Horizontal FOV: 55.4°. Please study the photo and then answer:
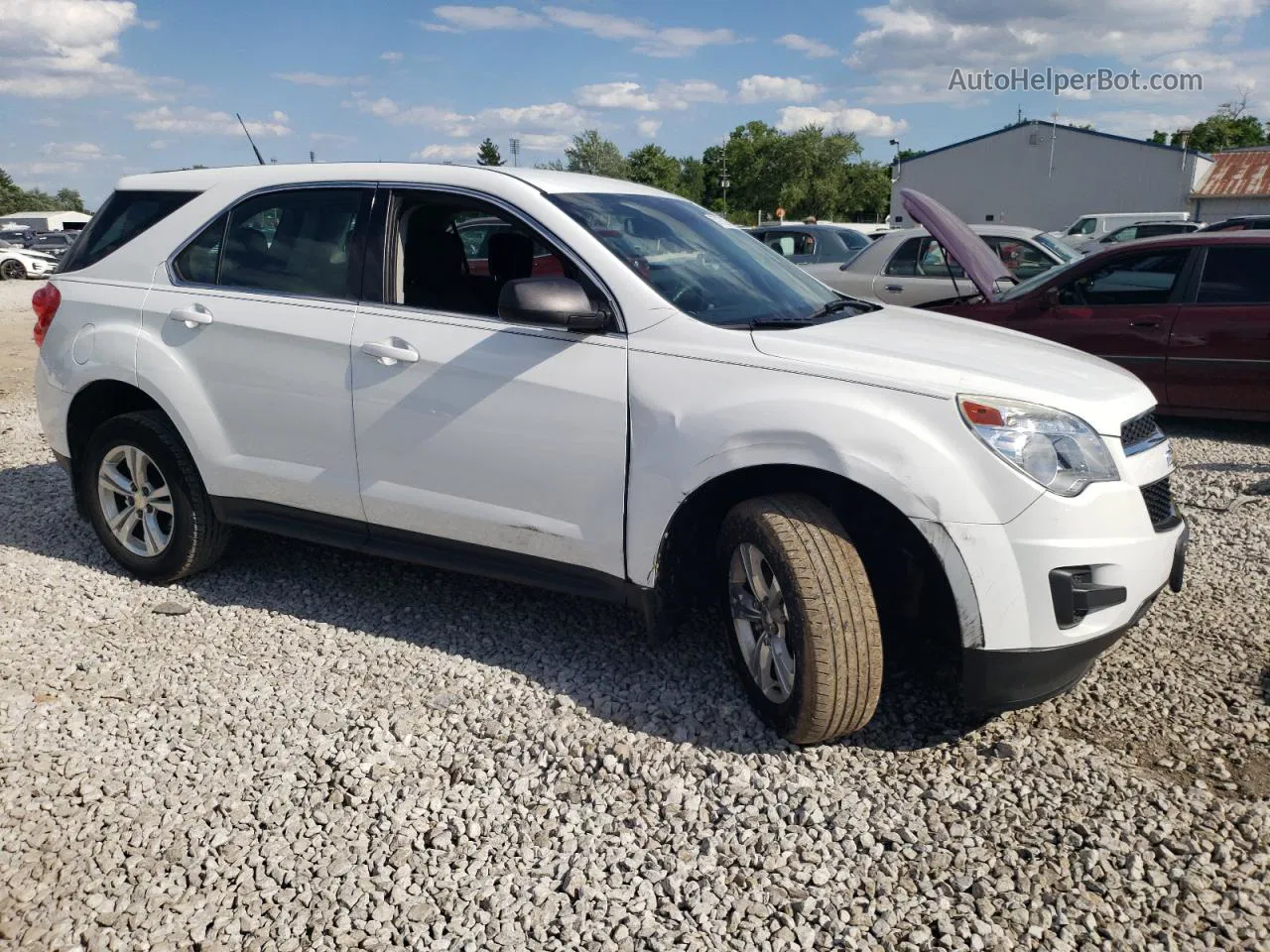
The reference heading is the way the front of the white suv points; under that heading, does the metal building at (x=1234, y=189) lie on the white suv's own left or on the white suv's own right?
on the white suv's own left

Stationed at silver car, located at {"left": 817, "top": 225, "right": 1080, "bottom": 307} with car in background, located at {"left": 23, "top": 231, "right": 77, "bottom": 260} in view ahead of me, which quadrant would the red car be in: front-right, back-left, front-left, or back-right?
back-left

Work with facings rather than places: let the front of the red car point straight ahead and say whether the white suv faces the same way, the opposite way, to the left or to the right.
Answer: the opposite way

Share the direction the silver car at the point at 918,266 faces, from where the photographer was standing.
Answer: facing to the right of the viewer

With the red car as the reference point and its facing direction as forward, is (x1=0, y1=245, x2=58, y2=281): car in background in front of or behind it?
in front

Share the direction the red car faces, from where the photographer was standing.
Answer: facing to the left of the viewer

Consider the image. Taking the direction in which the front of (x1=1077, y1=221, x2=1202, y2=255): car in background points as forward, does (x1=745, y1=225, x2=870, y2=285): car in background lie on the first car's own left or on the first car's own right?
on the first car's own left

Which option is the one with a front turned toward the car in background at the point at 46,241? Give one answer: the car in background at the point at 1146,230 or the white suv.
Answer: the car in background at the point at 1146,230

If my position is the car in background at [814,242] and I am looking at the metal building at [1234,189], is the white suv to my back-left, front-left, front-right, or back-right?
back-right

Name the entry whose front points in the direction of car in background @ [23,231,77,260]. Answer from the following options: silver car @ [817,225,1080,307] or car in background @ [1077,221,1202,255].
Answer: car in background @ [1077,221,1202,255]

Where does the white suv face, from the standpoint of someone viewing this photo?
facing the viewer and to the right of the viewer

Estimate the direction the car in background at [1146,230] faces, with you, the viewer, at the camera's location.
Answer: facing to the left of the viewer

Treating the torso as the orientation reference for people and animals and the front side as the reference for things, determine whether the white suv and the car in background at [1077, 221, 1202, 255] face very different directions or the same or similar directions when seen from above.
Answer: very different directions
